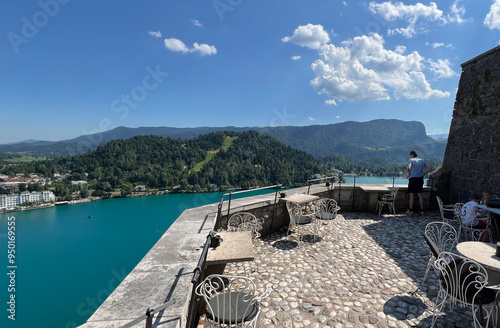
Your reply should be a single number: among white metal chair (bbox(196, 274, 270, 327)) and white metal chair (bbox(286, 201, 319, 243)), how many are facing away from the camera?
1

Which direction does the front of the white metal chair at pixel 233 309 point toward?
away from the camera

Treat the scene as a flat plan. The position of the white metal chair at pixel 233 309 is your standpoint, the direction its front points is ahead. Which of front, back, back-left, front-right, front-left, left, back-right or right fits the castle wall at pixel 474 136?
front-right

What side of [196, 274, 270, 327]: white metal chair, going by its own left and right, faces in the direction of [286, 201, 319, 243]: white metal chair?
front

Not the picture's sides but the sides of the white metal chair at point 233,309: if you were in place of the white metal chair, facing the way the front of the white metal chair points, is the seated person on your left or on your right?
on your right
